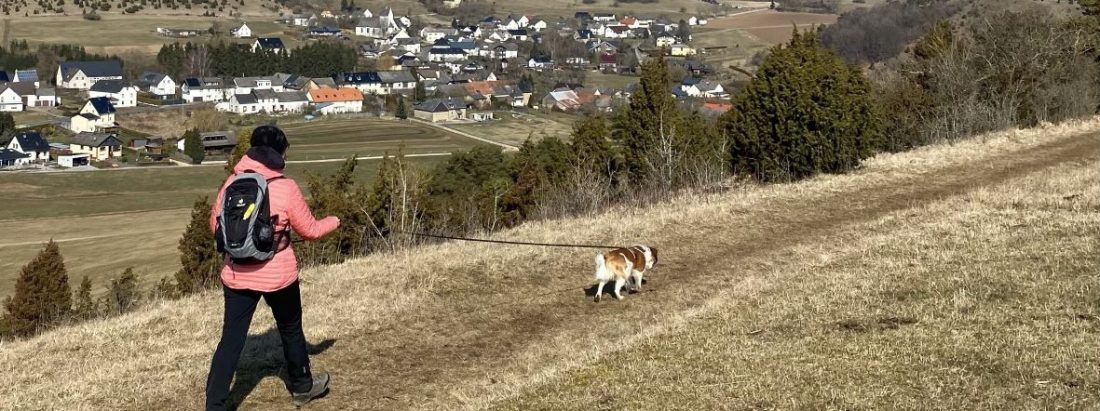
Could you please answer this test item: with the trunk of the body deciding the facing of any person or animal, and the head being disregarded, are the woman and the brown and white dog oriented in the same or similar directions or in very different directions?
same or similar directions

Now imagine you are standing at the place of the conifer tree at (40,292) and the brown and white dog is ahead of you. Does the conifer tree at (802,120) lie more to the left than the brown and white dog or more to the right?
left

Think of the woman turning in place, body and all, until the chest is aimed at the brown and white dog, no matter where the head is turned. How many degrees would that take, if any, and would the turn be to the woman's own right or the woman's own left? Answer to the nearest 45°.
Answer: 0° — they already face it

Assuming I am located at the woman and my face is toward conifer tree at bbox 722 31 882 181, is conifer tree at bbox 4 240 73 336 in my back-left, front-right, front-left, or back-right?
front-left

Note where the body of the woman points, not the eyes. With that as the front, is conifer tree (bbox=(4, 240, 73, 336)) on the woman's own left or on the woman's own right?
on the woman's own left

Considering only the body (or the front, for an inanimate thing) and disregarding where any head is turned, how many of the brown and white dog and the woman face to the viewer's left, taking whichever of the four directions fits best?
0

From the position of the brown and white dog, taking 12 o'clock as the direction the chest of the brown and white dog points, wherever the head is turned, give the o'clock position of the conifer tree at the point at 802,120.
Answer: The conifer tree is roughly at 11 o'clock from the brown and white dog.

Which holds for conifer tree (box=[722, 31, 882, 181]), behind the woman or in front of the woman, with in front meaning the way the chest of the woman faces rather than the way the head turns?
in front

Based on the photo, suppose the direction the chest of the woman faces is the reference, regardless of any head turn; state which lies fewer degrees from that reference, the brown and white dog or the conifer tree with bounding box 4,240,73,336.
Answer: the brown and white dog

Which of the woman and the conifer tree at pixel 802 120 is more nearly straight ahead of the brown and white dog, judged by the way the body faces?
the conifer tree

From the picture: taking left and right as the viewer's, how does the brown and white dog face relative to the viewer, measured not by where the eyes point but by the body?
facing away from the viewer and to the right of the viewer

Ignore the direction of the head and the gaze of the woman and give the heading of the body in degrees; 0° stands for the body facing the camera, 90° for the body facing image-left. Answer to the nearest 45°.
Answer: approximately 225°

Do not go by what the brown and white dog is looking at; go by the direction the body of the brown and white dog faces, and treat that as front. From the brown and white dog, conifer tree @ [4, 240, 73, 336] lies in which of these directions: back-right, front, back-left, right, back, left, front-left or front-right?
left
